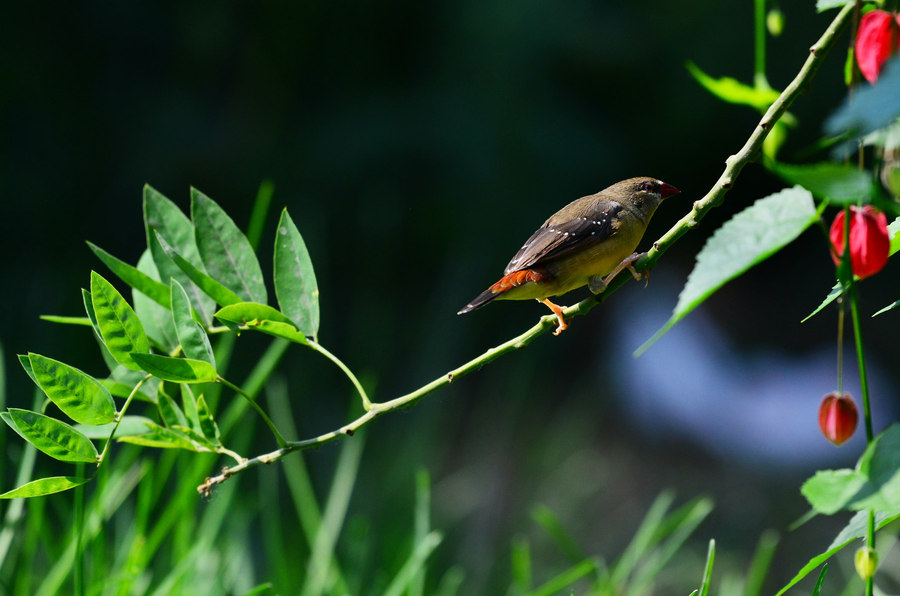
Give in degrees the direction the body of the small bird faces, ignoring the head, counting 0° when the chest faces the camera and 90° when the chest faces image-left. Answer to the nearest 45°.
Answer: approximately 270°

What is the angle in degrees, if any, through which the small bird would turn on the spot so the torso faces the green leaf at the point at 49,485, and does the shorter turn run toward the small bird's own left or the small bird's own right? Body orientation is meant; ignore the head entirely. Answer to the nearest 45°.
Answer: approximately 135° to the small bird's own right
